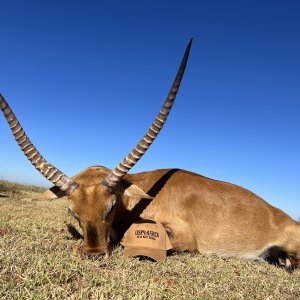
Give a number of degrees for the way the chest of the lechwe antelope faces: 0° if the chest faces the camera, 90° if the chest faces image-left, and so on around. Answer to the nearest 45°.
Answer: approximately 45°
